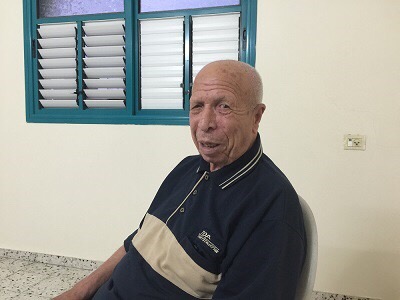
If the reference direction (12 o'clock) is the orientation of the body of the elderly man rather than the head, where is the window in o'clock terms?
The window is roughly at 4 o'clock from the elderly man.

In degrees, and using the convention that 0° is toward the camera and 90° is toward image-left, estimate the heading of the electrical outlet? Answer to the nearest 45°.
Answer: approximately 0°

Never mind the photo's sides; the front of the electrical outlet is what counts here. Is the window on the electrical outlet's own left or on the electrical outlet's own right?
on the electrical outlet's own right

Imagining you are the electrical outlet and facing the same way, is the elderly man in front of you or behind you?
in front

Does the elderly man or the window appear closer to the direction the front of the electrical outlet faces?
the elderly man

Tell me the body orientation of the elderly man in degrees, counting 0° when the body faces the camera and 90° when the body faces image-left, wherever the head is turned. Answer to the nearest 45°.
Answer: approximately 45°

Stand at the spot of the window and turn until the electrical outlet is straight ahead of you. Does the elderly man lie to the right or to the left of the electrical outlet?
right

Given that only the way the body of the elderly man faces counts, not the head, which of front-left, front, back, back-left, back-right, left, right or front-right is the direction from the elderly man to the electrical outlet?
back
